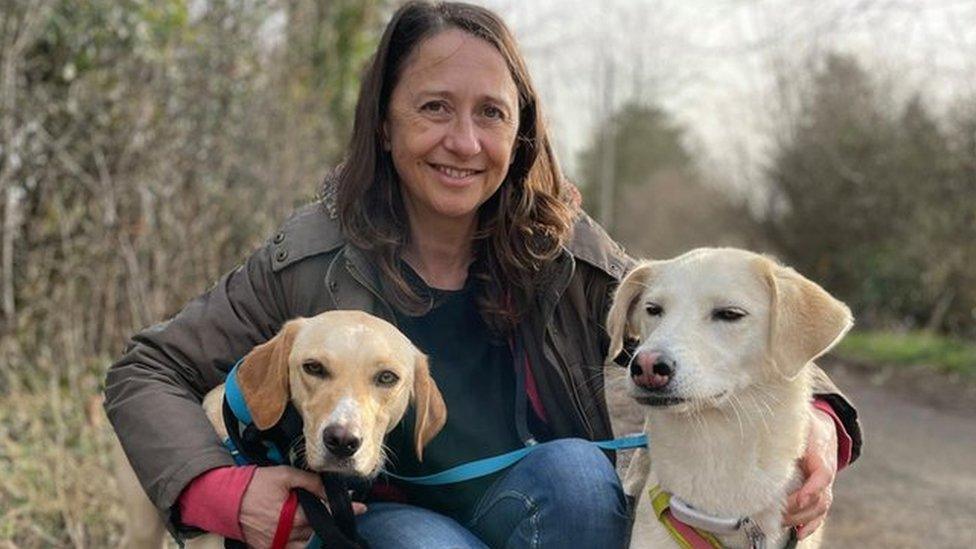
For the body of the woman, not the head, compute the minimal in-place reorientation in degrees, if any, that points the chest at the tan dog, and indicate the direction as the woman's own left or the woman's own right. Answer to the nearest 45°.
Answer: approximately 45° to the woman's own right

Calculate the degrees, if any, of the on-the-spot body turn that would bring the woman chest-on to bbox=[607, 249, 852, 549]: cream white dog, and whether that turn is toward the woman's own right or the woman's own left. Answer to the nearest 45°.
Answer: approximately 45° to the woman's own left

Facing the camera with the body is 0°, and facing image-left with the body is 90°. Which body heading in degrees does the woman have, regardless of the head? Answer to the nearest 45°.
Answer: approximately 0°
